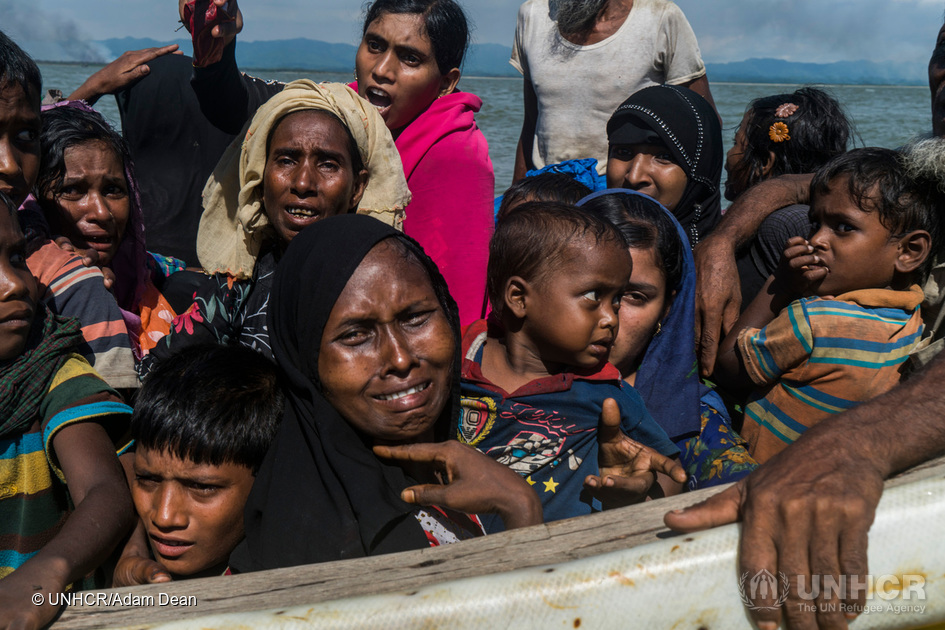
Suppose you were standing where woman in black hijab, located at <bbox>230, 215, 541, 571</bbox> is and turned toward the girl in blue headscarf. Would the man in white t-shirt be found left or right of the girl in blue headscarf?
left

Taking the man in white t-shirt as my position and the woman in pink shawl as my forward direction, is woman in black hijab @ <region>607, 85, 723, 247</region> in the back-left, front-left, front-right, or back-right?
front-left

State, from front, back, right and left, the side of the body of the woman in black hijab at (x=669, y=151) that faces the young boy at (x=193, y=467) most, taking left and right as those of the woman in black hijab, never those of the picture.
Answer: front

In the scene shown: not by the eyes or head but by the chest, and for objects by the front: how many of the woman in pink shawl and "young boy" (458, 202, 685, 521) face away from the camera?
0

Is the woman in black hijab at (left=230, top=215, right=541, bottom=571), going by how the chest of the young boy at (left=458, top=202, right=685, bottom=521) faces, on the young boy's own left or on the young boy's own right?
on the young boy's own right

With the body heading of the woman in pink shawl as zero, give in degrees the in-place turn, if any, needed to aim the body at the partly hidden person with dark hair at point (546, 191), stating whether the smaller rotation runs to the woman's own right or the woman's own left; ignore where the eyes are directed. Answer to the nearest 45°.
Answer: approximately 90° to the woman's own left

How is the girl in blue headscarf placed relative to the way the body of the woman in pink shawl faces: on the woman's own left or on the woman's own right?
on the woman's own left

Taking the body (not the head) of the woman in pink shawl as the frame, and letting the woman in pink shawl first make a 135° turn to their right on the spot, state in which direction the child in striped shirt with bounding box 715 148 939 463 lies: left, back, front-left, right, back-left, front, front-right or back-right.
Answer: back-right

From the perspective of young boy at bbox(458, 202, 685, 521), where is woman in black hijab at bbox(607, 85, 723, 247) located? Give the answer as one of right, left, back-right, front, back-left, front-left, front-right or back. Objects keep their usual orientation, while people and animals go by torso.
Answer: back-left

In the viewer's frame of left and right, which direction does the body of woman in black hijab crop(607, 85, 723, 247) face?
facing the viewer and to the left of the viewer

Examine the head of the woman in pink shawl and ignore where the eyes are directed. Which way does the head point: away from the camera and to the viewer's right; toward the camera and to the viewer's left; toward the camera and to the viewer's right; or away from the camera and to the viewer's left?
toward the camera and to the viewer's left

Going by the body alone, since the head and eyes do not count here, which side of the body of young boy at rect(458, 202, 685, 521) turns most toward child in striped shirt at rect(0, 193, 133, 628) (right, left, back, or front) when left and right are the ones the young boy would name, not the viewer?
right

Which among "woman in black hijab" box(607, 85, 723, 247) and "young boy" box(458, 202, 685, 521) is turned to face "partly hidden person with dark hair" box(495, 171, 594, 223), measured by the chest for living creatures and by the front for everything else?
the woman in black hijab

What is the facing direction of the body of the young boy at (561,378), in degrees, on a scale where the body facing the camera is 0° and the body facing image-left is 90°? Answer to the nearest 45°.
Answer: approximately 315°
